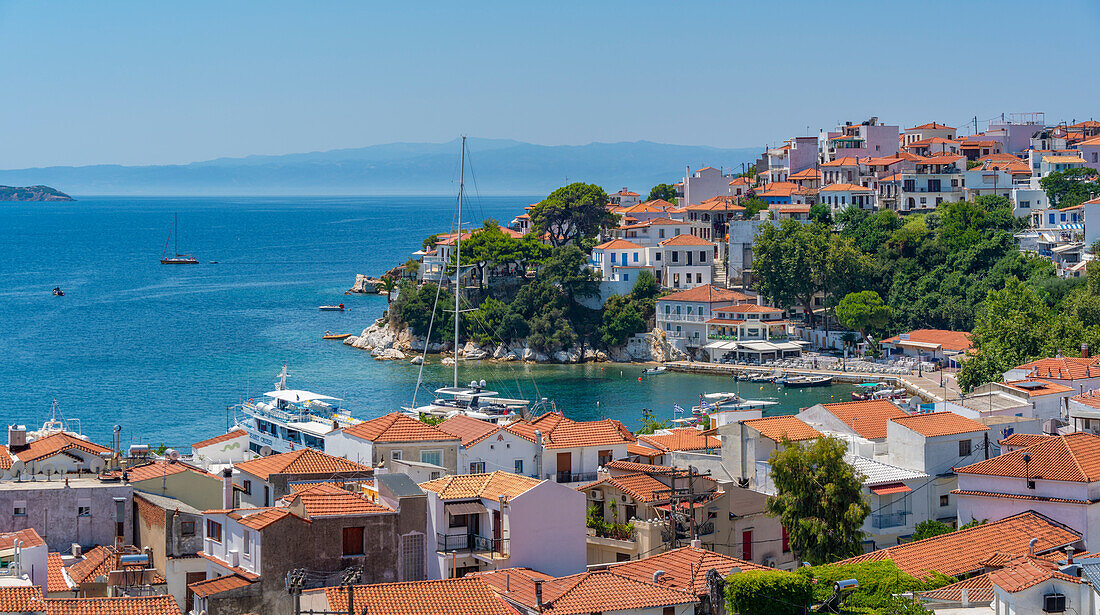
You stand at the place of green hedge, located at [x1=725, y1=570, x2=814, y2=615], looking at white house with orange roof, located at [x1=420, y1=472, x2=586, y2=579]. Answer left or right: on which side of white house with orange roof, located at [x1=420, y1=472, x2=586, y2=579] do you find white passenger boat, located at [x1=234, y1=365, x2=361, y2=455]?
right

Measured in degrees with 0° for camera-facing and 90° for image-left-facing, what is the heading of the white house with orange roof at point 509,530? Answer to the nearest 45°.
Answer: approximately 45°

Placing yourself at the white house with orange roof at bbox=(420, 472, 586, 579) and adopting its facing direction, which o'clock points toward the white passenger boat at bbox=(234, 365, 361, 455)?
The white passenger boat is roughly at 4 o'clock from the white house with orange roof.

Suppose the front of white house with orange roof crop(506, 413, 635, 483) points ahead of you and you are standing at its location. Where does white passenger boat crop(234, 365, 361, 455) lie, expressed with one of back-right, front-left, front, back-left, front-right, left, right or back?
back-right

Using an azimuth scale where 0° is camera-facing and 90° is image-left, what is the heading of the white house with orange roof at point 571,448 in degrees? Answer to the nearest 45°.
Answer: approximately 0°

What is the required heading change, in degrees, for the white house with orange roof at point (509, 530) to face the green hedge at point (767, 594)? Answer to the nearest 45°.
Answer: approximately 90° to its left
